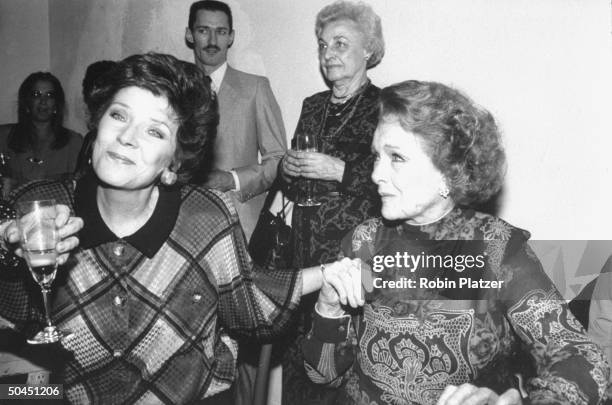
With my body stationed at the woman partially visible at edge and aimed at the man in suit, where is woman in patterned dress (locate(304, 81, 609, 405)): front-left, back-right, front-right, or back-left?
front-right

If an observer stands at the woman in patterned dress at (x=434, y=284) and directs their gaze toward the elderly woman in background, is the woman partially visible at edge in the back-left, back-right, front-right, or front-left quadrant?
front-left

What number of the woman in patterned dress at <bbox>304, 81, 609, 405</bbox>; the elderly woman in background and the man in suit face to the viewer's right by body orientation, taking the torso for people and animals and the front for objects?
0

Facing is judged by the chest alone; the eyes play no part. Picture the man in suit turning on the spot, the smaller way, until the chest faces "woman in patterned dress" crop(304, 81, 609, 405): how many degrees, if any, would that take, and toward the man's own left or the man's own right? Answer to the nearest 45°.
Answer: approximately 45° to the man's own left

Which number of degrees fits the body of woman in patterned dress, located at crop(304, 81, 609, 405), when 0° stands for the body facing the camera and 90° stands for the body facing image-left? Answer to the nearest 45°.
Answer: approximately 45°

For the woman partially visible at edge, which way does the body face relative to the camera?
toward the camera

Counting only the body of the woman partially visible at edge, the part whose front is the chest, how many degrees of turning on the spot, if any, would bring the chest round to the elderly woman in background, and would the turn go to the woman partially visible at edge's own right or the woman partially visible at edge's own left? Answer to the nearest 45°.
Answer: approximately 45° to the woman partially visible at edge's own left

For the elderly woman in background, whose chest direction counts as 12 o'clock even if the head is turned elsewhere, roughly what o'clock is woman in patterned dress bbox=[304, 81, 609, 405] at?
The woman in patterned dress is roughly at 10 o'clock from the elderly woman in background.

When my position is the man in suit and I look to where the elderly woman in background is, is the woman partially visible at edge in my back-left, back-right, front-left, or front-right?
back-right

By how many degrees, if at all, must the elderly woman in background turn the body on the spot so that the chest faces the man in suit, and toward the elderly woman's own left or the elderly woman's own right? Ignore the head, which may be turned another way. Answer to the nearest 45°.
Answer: approximately 90° to the elderly woman's own right

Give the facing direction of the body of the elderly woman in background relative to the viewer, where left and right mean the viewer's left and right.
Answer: facing the viewer and to the left of the viewer
